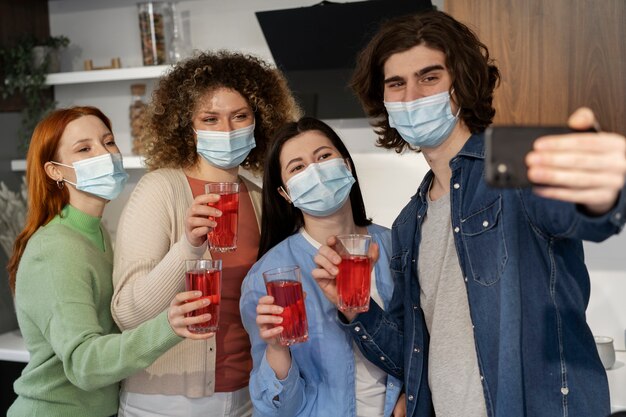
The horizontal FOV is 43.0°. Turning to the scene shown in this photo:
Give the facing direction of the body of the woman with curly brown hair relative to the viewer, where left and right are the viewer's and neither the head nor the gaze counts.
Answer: facing the viewer and to the right of the viewer

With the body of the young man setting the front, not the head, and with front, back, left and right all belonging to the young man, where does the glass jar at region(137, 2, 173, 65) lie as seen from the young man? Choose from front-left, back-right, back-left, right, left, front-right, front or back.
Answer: right

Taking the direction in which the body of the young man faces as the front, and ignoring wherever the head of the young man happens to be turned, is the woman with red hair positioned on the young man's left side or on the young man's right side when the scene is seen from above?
on the young man's right side

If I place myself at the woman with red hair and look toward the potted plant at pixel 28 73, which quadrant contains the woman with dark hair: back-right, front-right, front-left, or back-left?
back-right

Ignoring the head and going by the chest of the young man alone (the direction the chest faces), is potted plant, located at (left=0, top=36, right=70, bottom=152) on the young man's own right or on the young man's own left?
on the young man's own right

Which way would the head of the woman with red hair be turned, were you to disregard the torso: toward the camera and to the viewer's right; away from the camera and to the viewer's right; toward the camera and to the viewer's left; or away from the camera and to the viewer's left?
toward the camera and to the viewer's right

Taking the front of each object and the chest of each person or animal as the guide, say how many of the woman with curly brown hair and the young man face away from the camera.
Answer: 0

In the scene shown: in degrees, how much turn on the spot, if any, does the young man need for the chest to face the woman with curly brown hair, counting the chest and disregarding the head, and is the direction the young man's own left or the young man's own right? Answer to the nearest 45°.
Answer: approximately 90° to the young man's own right
